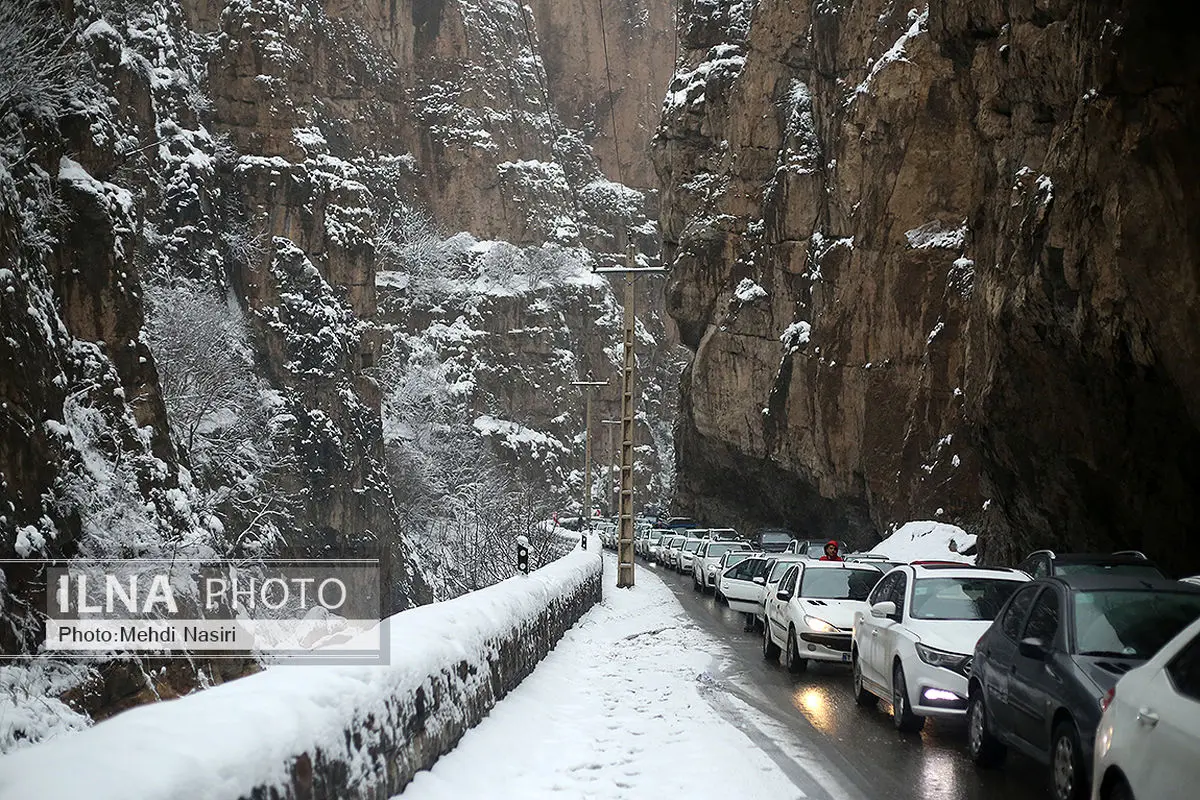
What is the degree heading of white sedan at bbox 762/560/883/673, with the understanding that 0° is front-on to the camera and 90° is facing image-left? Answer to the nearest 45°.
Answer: approximately 315°

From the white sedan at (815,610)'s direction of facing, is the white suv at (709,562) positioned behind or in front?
behind

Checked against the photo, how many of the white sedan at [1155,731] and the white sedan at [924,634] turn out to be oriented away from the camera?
0

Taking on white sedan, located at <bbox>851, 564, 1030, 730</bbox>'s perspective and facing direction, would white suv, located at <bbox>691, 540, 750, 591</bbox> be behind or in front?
behind

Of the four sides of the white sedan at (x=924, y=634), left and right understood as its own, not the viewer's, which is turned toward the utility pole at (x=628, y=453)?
back

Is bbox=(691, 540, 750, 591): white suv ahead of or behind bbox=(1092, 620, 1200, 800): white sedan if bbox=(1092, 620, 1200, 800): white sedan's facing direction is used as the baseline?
behind

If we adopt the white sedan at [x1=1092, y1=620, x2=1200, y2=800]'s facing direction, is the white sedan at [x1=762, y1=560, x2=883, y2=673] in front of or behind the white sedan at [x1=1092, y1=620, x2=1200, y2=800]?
behind

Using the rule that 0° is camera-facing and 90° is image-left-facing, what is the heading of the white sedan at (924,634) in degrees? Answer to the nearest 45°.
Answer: approximately 315°

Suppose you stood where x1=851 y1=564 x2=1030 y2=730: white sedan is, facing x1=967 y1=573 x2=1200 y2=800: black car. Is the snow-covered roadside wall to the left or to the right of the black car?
right

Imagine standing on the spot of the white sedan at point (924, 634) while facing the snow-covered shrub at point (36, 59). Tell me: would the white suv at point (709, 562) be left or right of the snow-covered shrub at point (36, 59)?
right
